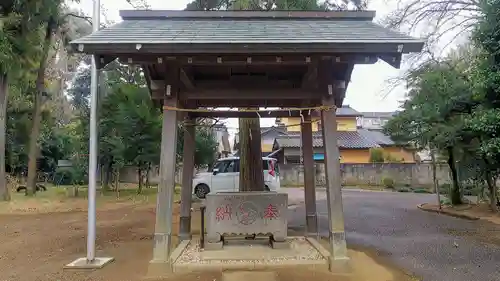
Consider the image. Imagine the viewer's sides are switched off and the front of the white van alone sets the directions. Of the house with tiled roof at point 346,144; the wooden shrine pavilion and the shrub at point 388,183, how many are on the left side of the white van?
1

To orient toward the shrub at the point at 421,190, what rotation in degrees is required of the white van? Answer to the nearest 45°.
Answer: approximately 135° to its right

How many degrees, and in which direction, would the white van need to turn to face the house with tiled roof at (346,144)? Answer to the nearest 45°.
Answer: approximately 135° to its right

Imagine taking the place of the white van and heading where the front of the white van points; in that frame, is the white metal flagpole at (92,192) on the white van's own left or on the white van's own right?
on the white van's own left

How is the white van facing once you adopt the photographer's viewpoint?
facing to the left of the viewer

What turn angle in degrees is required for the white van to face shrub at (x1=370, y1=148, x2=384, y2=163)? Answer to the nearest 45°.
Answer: approximately 135° to its right

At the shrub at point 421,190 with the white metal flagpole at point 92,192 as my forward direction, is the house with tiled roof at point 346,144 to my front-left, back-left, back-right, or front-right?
back-right

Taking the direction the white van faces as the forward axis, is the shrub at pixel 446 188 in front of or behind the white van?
behind

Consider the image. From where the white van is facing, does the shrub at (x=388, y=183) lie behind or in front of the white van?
behind

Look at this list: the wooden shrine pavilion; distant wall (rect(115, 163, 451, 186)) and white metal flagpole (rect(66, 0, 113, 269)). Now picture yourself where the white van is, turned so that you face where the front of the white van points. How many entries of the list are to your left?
2

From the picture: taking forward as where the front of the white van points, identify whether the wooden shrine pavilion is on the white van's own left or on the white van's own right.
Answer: on the white van's own left
